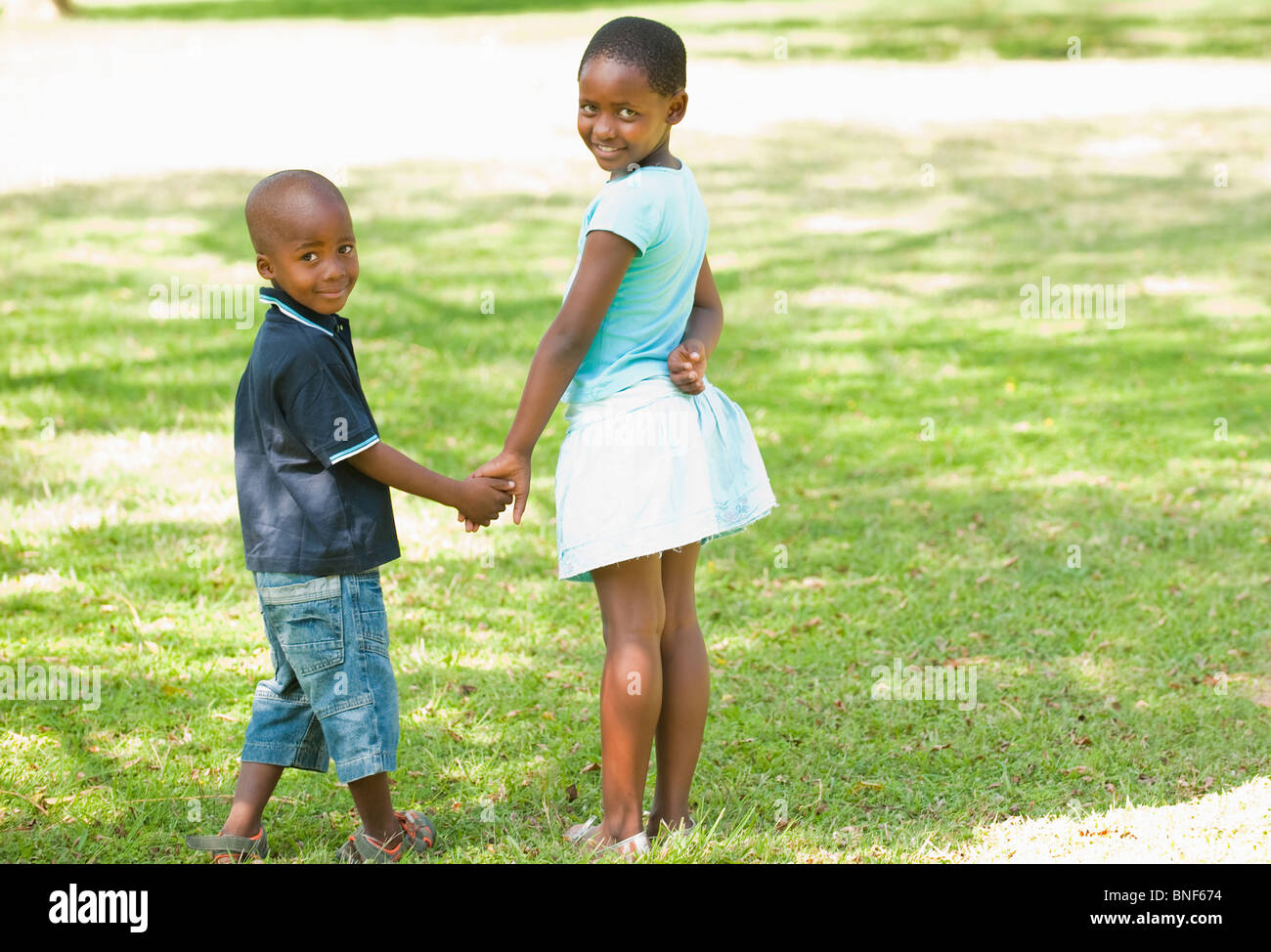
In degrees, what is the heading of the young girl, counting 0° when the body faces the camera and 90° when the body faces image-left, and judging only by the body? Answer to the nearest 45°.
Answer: approximately 135°
